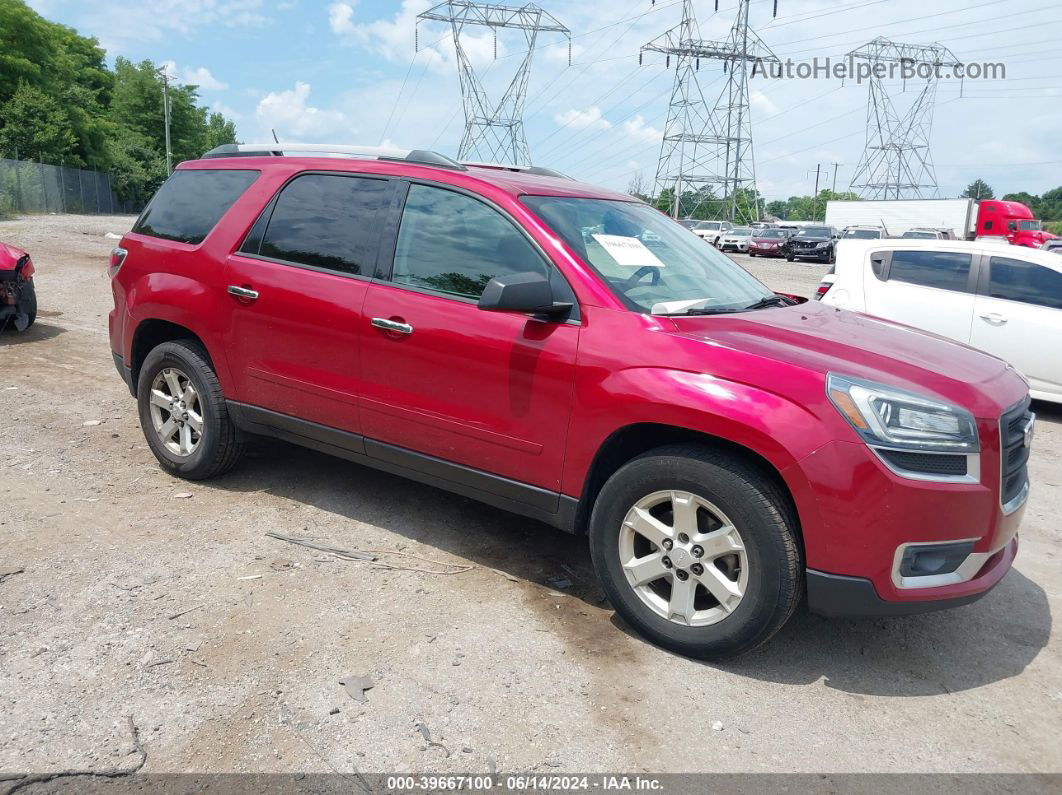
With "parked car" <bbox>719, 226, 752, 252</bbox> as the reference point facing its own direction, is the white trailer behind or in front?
behind

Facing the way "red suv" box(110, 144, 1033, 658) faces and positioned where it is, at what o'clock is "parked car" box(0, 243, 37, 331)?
The parked car is roughly at 6 o'clock from the red suv.

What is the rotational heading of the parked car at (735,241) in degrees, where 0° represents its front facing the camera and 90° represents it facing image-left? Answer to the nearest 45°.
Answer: approximately 45°

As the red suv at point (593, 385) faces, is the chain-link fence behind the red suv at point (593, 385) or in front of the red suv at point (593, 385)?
behind

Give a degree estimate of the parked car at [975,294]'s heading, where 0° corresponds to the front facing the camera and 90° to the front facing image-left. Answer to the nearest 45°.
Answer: approximately 315°

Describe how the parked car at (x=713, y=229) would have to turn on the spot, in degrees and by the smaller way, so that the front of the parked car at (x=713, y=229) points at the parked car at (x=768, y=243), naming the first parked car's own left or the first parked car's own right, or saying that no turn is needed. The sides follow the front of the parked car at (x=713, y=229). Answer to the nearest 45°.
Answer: approximately 45° to the first parked car's own left

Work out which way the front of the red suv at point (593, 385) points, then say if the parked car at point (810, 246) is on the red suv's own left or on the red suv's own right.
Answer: on the red suv's own left

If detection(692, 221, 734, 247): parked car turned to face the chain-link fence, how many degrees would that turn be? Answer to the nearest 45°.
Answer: approximately 45° to its right

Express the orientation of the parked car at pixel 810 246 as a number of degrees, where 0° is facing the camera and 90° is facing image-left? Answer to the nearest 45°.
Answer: approximately 45°

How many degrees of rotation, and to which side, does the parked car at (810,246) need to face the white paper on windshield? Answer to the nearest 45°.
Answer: approximately 45° to its left

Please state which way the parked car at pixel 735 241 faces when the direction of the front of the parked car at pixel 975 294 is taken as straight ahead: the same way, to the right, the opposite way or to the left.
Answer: to the right

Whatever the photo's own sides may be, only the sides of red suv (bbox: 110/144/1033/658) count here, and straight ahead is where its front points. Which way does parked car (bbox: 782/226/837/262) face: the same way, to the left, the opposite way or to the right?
to the right

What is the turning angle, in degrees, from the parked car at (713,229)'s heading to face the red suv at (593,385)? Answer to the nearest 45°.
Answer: approximately 45° to its left

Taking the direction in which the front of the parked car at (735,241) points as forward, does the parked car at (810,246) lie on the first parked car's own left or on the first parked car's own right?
on the first parked car's own left

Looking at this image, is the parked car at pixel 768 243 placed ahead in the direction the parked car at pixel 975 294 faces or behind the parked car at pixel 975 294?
behind
